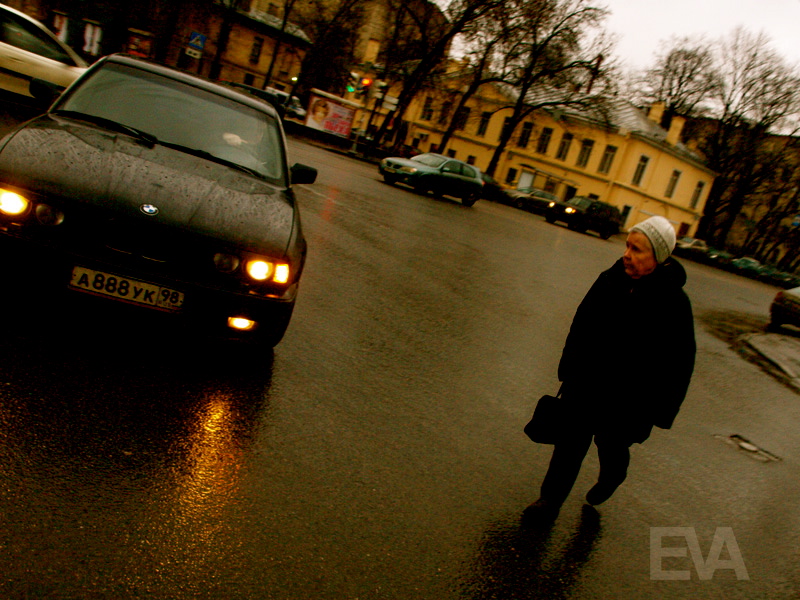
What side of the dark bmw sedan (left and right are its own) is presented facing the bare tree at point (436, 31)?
back

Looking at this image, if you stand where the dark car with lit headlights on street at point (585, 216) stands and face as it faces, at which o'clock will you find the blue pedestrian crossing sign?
The blue pedestrian crossing sign is roughly at 12 o'clock from the dark car with lit headlights on street.

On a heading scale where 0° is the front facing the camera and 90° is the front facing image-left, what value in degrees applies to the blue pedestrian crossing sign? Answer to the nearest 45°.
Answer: approximately 0°

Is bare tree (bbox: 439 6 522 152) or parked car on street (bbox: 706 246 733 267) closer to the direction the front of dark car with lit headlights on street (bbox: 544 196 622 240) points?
the bare tree

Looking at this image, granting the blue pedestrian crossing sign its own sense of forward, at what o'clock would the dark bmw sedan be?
The dark bmw sedan is roughly at 12 o'clock from the blue pedestrian crossing sign.

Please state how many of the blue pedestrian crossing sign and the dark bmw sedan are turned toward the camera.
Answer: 2

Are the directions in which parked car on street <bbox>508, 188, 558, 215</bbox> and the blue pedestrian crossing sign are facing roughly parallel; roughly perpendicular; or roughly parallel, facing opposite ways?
roughly perpendicular

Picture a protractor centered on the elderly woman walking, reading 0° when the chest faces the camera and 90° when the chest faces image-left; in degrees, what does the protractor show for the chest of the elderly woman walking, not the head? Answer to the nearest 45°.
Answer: approximately 45°

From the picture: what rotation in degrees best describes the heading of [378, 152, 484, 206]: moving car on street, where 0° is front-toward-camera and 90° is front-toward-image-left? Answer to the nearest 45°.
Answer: approximately 45°
